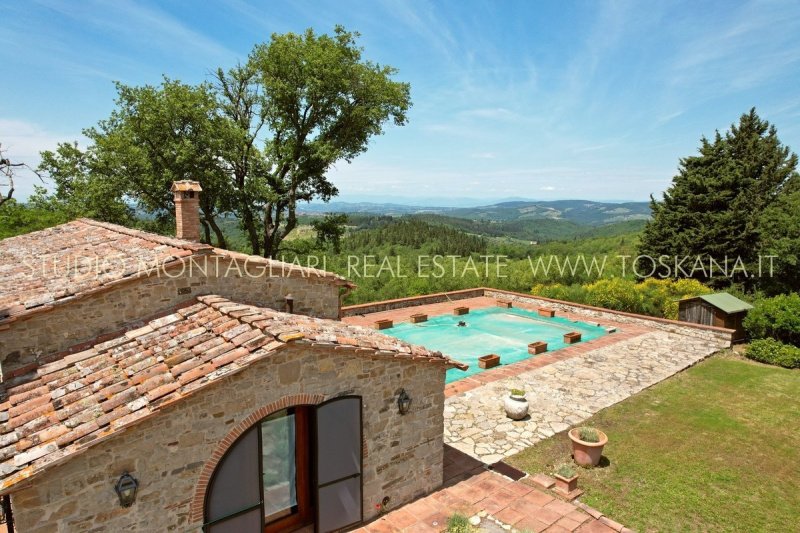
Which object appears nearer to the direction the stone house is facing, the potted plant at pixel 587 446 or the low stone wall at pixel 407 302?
the potted plant

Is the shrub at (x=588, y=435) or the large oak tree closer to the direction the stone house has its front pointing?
the shrub

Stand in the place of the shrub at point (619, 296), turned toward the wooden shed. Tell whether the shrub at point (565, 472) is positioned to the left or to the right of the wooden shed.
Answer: right

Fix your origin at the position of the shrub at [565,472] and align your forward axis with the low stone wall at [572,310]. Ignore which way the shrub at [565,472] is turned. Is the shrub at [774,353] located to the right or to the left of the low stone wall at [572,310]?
right

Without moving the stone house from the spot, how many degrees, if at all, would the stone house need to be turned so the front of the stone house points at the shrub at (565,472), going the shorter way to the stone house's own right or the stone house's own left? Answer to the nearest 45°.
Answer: approximately 45° to the stone house's own left

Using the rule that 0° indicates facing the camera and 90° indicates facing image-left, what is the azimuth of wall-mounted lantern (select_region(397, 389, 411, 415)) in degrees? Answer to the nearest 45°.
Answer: approximately 315°

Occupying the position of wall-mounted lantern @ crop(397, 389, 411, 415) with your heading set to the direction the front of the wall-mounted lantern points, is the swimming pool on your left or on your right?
on your left

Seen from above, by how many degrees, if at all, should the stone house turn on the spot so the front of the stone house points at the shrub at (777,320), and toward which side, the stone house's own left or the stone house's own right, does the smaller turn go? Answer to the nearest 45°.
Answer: approximately 45° to the stone house's own left

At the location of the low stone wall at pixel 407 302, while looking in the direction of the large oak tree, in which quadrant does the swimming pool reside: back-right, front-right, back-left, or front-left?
back-left

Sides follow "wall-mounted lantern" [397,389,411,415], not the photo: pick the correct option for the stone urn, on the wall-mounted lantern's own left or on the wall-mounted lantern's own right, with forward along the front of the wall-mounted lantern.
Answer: on the wall-mounted lantern's own left

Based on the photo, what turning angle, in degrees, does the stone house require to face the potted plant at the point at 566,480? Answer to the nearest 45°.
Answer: approximately 45° to its left

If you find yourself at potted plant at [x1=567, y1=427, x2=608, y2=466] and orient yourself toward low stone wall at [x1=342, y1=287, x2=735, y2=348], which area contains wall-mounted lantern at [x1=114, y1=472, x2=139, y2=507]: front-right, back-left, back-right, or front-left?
back-left

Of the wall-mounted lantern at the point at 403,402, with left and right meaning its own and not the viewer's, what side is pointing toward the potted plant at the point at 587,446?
left

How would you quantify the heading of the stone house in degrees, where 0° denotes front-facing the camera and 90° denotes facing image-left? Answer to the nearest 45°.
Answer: approximately 315°
